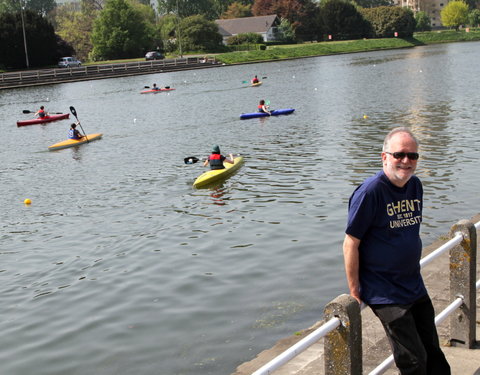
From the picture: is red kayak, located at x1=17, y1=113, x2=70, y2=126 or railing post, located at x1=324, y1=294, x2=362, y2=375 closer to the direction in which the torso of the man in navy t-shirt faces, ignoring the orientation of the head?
the railing post

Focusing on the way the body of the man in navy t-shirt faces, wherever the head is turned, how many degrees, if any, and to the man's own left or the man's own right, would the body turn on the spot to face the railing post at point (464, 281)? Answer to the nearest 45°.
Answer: approximately 90° to the man's own left

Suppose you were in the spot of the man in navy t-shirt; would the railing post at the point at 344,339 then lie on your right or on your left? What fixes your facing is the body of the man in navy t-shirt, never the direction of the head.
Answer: on your right

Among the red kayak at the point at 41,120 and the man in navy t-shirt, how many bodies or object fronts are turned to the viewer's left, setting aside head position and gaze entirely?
0

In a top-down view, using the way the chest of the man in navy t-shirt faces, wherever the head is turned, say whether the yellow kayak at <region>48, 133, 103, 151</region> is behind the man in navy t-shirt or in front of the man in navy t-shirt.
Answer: behind

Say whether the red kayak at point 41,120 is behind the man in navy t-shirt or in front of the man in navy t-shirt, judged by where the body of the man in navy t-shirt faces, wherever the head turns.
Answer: behind

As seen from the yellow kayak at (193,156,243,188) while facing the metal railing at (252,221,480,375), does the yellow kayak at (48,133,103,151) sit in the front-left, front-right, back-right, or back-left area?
back-right
